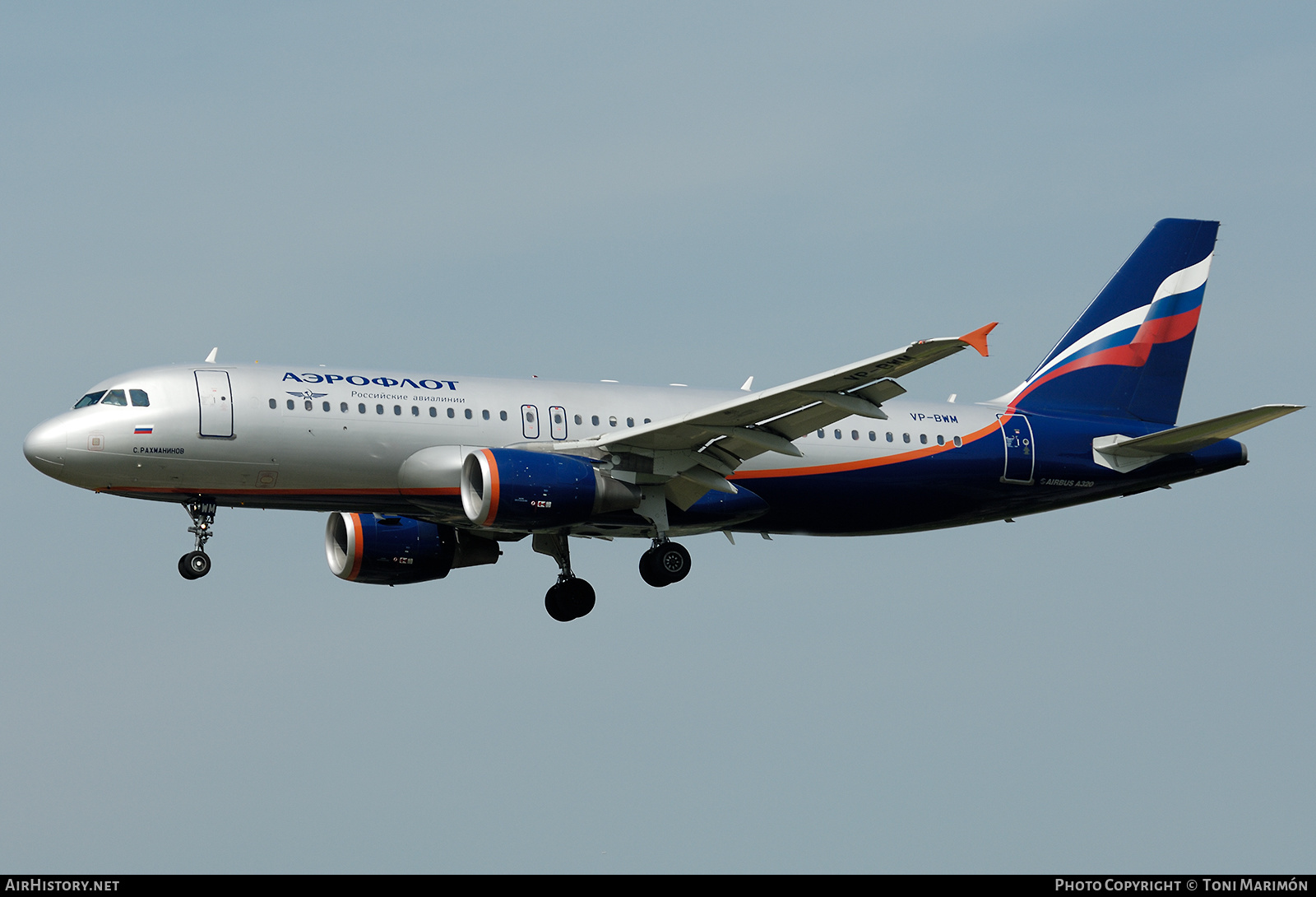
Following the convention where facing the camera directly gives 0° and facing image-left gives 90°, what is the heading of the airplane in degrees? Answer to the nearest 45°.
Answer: approximately 90°
